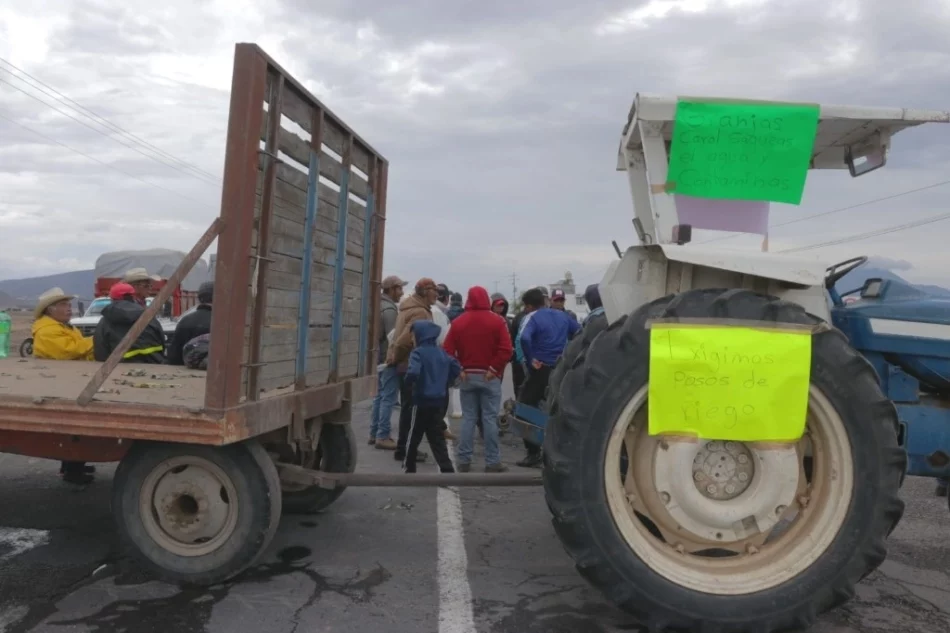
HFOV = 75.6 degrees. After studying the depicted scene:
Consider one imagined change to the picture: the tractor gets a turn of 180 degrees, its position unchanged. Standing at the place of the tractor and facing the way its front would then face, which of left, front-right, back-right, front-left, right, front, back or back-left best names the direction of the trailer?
front

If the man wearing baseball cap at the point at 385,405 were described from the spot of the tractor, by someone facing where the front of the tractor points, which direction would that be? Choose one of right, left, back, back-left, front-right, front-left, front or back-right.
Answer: back-left

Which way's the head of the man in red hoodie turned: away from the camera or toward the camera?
away from the camera

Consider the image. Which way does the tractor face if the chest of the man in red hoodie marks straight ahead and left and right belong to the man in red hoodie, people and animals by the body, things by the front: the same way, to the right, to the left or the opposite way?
to the right

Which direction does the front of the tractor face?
to the viewer's right

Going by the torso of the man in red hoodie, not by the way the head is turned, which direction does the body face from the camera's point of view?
away from the camera

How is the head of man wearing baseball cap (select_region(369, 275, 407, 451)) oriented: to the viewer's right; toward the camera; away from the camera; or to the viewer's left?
to the viewer's right

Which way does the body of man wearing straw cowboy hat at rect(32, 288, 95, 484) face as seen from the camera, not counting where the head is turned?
to the viewer's right

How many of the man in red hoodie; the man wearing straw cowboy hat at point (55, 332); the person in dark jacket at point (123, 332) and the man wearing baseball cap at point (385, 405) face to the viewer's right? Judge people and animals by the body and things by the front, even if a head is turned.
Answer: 2

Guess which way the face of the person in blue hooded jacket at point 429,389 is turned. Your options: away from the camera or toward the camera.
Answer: away from the camera

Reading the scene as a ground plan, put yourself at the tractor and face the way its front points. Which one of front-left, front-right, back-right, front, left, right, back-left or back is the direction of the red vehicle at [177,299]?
back-left
